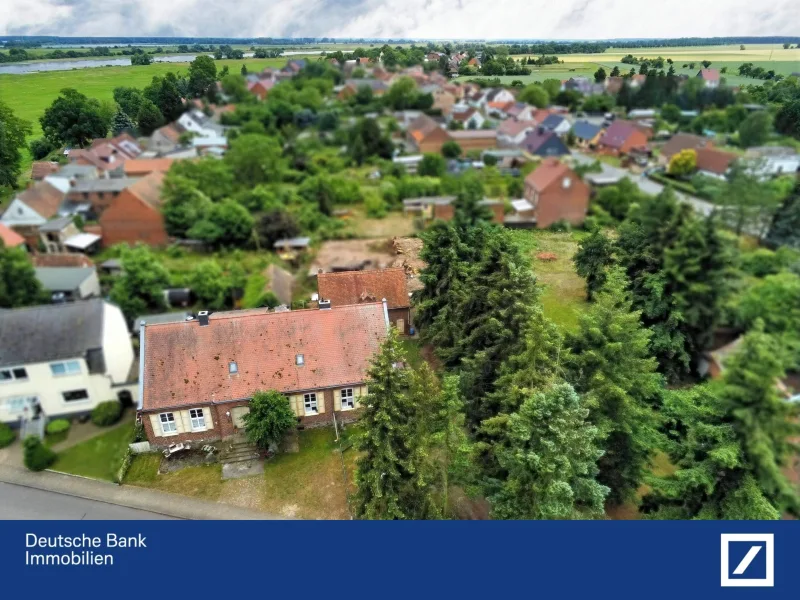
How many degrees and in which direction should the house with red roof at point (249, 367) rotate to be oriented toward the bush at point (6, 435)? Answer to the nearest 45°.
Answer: approximately 45° to its right

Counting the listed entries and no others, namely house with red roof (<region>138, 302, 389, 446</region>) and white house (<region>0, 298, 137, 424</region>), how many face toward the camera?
2

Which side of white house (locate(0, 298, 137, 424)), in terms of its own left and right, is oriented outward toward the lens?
front
